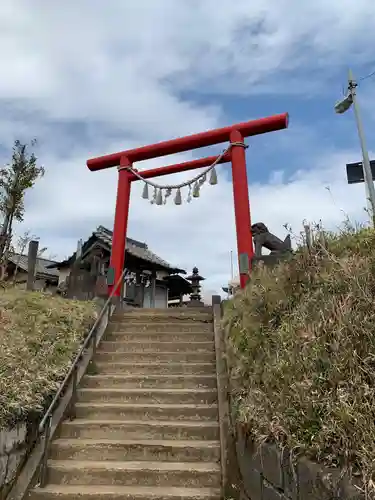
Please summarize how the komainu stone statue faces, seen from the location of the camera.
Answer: facing to the left of the viewer

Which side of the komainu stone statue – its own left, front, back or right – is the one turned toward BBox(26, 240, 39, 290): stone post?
front

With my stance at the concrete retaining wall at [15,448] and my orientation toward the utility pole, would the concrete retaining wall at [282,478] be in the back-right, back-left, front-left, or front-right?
front-right

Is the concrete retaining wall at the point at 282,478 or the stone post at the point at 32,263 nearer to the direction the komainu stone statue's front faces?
the stone post

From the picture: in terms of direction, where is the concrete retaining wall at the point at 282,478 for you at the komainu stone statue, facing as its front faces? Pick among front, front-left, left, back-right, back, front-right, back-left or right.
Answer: left

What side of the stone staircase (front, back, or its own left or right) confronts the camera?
front

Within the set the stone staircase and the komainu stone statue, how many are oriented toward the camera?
1
